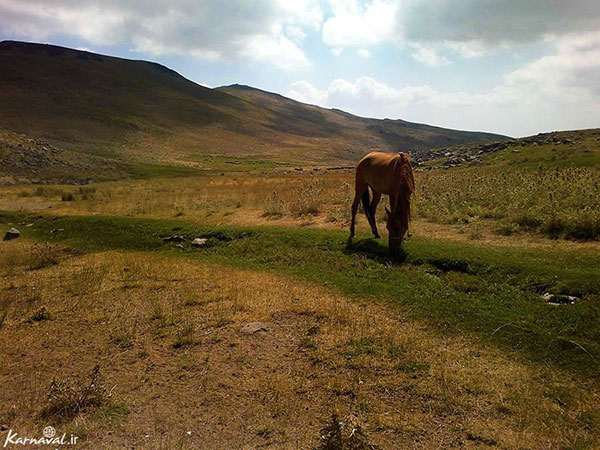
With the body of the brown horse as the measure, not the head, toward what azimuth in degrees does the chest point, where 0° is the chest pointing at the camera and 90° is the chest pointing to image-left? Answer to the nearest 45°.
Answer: approximately 315°

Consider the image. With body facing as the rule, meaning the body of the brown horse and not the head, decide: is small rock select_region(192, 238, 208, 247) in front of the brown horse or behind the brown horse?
behind

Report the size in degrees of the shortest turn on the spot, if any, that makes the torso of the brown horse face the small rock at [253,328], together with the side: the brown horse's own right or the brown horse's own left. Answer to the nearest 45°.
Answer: approximately 90° to the brown horse's own right
